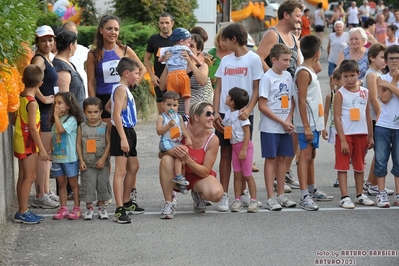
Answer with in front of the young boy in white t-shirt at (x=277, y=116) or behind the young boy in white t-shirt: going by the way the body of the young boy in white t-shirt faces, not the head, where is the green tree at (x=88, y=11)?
behind

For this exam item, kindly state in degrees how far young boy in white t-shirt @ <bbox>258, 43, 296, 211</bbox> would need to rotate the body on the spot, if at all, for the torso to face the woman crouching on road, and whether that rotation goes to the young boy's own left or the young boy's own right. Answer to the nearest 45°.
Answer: approximately 90° to the young boy's own right

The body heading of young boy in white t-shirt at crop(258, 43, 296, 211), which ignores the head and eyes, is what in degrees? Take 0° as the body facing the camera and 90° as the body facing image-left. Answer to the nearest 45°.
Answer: approximately 315°
